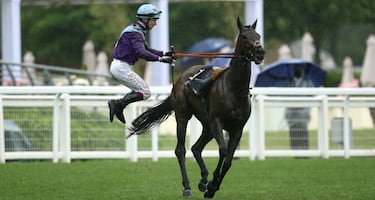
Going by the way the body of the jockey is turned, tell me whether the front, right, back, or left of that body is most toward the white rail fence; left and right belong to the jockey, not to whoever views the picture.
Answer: left

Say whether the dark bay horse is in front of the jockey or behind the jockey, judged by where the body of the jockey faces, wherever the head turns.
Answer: in front

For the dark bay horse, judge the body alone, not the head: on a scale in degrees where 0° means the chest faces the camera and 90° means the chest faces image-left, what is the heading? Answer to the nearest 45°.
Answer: approximately 315°

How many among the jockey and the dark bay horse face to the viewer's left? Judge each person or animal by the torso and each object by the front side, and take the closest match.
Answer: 0

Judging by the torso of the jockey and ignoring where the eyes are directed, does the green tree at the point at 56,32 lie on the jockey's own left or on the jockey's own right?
on the jockey's own left

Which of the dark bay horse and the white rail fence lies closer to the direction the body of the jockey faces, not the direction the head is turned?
the dark bay horse

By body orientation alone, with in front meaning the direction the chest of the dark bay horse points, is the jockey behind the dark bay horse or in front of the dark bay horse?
behind

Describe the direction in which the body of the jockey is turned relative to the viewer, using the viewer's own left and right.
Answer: facing to the right of the viewer

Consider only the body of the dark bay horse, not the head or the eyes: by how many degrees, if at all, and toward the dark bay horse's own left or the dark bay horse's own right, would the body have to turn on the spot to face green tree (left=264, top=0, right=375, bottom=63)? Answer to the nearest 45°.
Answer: approximately 135° to the dark bay horse's own left
